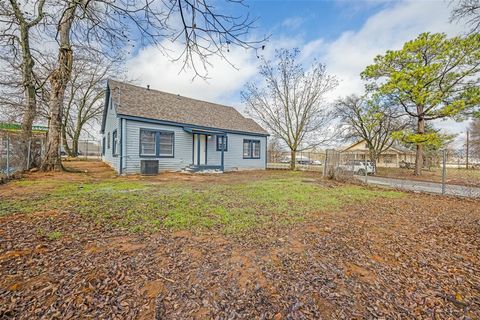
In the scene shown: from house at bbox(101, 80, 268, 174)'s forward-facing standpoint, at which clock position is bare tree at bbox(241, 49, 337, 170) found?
The bare tree is roughly at 10 o'clock from the house.

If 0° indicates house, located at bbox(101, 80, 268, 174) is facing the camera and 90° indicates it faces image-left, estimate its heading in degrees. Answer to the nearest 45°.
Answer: approximately 315°

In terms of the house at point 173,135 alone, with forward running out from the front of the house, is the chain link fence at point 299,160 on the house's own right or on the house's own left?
on the house's own left

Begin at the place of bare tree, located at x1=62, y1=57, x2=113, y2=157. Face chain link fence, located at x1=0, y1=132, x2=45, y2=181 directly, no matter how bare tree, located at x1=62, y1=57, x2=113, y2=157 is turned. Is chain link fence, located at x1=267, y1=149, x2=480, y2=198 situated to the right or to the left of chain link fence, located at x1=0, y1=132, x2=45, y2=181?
left

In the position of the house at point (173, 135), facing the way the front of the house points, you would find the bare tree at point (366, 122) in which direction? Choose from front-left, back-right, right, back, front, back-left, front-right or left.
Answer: front-left
